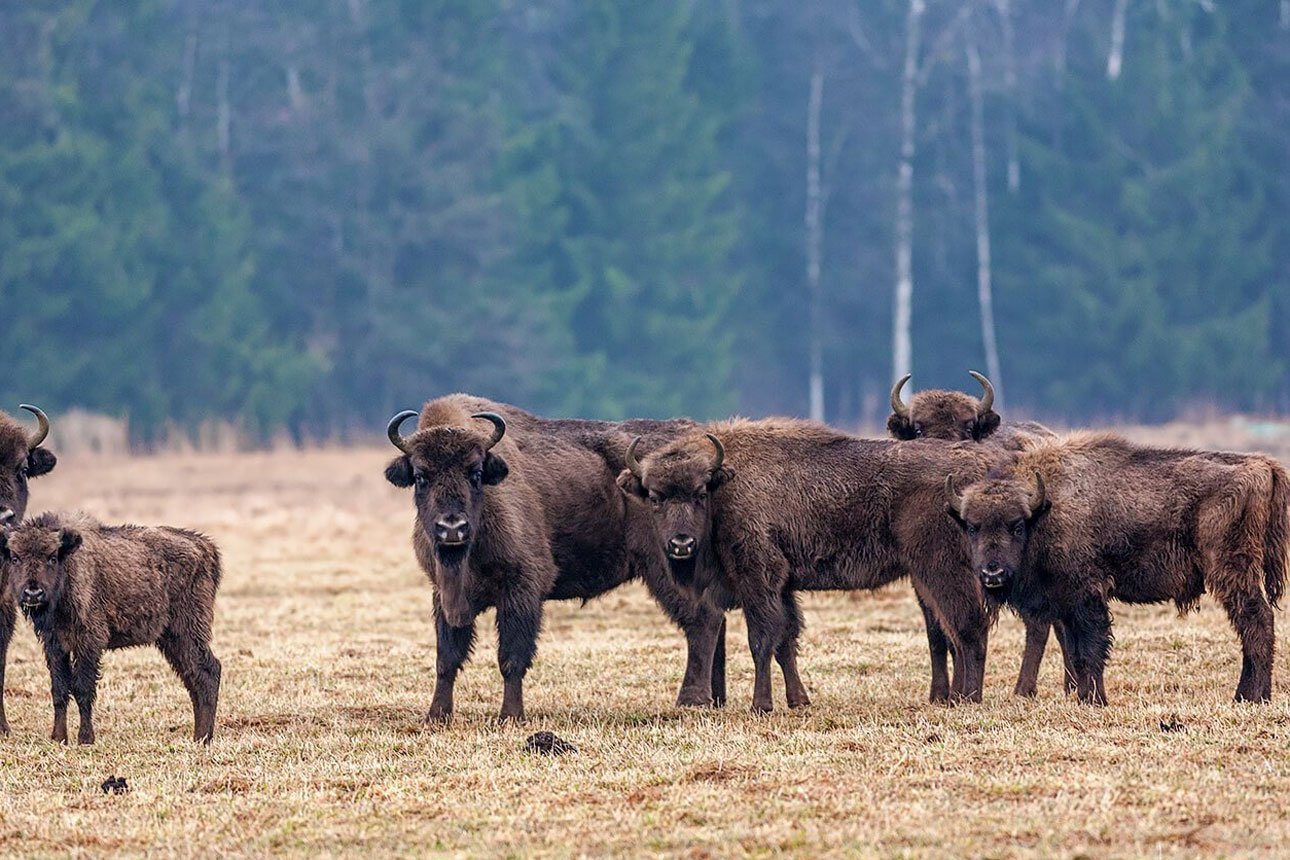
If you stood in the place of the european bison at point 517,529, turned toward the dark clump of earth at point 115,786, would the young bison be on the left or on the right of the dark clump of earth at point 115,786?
right

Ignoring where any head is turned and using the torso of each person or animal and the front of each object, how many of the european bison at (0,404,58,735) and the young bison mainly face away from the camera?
0

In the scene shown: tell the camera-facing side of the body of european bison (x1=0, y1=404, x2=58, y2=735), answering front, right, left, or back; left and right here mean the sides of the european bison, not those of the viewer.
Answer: front

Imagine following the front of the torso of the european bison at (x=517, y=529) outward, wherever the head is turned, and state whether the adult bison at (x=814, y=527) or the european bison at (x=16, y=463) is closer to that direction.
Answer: the european bison

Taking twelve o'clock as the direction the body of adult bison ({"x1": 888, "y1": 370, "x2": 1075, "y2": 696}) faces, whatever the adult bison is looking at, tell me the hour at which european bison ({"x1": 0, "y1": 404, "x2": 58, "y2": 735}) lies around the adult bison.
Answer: The european bison is roughly at 1 o'clock from the adult bison.

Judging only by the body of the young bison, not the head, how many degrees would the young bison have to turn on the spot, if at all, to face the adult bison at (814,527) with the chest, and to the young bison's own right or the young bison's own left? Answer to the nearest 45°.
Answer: approximately 135° to the young bison's own left

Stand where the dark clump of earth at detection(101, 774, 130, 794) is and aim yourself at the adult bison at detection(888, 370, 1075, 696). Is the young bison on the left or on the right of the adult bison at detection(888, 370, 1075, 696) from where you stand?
left

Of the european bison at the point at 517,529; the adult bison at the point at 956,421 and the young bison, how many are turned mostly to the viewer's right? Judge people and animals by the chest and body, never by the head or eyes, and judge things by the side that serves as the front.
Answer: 0

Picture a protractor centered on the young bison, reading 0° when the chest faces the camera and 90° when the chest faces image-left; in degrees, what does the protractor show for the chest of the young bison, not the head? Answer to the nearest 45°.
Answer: approximately 45°

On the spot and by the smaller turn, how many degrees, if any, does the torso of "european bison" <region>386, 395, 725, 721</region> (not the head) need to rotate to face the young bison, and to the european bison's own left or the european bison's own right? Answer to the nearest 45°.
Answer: approximately 45° to the european bison's own right

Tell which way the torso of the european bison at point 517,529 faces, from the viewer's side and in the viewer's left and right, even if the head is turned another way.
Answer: facing the viewer and to the left of the viewer

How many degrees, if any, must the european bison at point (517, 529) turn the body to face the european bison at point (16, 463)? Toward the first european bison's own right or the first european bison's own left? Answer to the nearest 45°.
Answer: approximately 45° to the first european bison's own right

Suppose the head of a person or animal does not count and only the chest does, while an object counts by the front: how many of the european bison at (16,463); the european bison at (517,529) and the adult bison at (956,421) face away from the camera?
0
